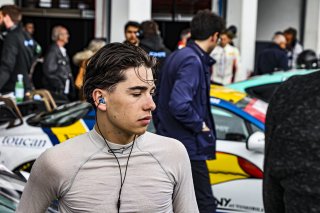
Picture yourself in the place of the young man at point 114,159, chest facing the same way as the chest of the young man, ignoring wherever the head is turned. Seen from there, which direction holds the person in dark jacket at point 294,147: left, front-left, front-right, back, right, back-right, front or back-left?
front-left

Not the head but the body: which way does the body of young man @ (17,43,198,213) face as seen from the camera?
toward the camera

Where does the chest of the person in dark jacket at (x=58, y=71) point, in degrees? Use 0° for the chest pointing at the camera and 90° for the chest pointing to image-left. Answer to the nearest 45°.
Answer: approximately 315°

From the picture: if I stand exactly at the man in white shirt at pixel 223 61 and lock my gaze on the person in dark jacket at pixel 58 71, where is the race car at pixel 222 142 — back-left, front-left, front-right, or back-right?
front-left

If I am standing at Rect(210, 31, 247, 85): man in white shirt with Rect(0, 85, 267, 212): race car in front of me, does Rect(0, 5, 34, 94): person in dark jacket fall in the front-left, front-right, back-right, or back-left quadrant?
front-right
